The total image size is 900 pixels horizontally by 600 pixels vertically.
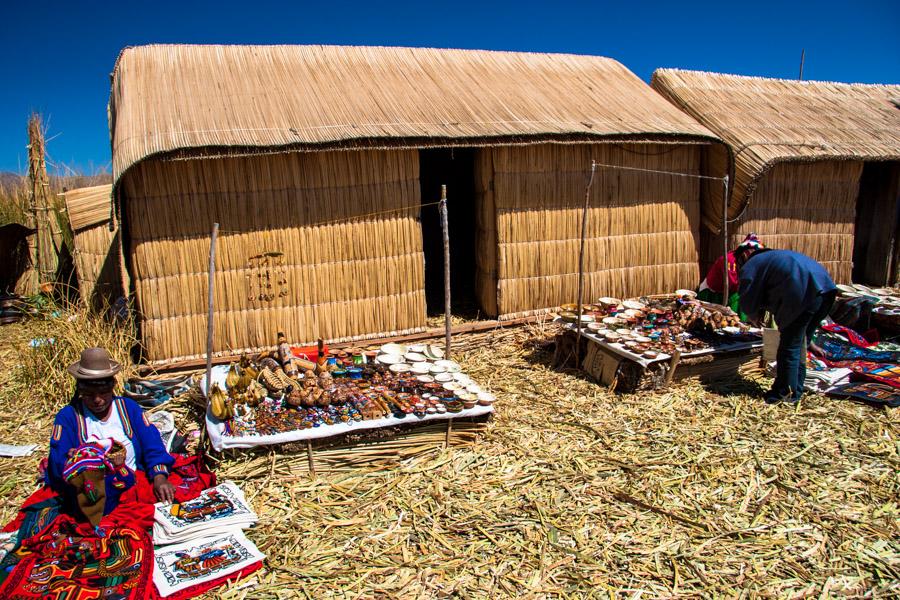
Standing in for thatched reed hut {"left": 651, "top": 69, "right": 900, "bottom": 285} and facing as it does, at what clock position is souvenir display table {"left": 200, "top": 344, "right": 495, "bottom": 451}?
The souvenir display table is roughly at 1 o'clock from the thatched reed hut.

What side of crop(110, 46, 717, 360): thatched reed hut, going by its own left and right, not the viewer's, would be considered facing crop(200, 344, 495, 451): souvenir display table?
front

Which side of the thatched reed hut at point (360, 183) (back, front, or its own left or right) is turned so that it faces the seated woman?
front

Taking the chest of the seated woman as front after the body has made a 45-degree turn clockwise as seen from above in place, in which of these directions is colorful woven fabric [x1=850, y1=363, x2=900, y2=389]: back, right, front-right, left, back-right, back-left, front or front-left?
back-left

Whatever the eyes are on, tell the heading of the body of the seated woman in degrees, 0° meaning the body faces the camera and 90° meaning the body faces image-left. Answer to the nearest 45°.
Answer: approximately 0°

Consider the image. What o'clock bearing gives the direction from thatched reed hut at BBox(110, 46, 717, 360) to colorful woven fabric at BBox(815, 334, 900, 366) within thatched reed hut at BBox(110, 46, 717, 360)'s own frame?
The colorful woven fabric is roughly at 9 o'clock from the thatched reed hut.

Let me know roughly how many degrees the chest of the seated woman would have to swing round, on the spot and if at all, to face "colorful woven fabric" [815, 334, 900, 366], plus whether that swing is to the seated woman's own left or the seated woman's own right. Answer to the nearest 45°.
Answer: approximately 90° to the seated woman's own left

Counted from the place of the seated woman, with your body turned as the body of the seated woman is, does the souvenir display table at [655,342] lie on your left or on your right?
on your left

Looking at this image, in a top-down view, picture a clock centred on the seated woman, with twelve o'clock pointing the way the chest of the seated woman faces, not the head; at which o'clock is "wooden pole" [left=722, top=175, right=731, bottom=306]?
The wooden pole is roughly at 9 o'clock from the seated woman.

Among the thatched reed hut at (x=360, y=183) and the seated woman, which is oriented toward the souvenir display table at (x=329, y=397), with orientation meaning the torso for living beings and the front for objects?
the thatched reed hut

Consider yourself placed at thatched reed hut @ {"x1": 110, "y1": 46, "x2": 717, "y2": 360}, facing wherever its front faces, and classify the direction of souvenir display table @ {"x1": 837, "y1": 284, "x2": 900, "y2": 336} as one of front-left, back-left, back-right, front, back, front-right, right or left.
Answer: left

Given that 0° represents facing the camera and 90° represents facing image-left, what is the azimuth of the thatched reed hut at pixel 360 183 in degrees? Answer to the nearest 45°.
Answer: approximately 0°

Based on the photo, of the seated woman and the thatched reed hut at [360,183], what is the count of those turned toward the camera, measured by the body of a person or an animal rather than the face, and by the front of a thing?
2
